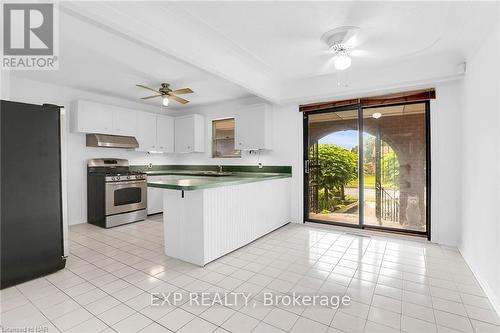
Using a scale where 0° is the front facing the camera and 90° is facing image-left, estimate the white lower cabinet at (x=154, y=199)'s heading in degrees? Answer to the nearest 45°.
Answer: approximately 315°

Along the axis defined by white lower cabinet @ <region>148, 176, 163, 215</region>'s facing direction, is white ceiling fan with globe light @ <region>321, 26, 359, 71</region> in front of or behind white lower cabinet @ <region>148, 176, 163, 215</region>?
in front

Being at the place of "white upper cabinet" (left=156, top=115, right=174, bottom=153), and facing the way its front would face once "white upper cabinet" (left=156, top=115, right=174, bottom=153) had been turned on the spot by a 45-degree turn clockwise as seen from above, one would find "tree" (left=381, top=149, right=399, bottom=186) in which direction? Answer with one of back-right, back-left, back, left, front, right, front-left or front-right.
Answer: left

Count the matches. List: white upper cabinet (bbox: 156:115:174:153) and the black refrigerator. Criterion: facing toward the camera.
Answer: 1

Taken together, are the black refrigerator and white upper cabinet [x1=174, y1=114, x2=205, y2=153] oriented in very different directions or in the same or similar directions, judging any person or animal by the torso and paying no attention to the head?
very different directions

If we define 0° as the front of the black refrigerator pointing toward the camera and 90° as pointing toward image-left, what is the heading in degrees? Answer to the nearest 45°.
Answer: approximately 225°

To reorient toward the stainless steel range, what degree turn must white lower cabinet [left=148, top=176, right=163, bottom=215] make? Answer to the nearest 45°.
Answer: approximately 90° to its right

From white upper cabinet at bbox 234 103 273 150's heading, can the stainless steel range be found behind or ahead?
ahead

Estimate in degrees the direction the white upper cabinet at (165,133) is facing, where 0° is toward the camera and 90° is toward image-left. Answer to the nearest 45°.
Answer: approximately 0°

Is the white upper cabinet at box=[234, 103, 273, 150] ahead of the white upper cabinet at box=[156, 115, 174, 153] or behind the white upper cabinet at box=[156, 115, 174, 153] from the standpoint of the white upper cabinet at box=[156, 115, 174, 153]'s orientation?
ahead

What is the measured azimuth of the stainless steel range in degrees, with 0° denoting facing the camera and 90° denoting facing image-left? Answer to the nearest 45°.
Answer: approximately 315°

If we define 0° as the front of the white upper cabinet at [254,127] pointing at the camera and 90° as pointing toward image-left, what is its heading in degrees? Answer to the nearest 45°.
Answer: approximately 45°
